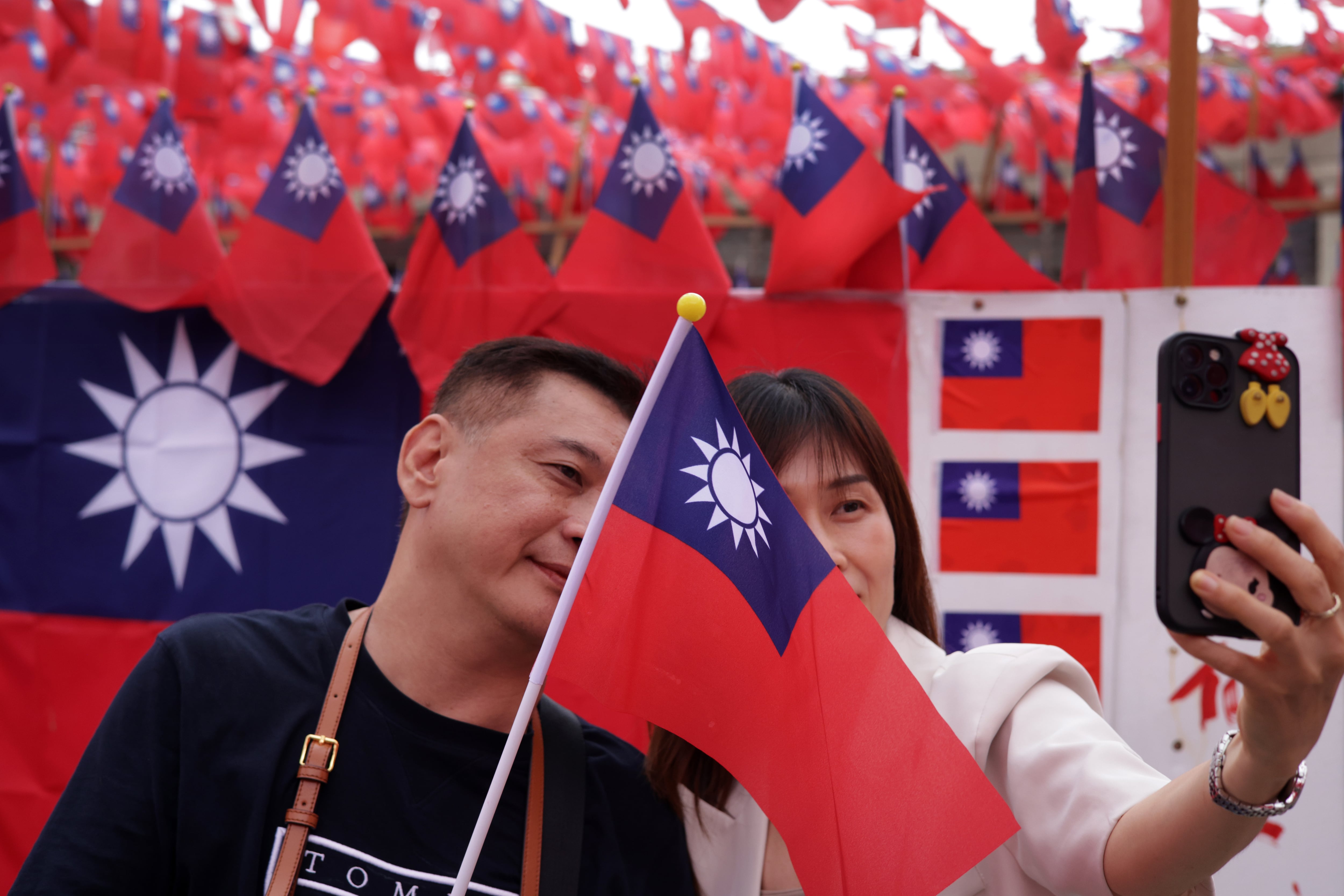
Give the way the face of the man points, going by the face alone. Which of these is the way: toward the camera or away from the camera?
toward the camera

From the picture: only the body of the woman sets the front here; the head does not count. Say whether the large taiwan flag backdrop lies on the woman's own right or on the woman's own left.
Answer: on the woman's own right

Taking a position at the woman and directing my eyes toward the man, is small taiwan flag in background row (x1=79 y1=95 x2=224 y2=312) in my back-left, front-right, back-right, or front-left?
front-right

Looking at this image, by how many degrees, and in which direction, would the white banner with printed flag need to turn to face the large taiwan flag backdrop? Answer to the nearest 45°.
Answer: approximately 90° to its right

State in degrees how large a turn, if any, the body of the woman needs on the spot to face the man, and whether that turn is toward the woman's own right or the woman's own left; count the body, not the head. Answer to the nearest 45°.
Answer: approximately 90° to the woman's own right

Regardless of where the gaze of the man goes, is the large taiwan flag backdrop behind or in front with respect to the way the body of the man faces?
behind

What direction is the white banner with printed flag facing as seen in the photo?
toward the camera

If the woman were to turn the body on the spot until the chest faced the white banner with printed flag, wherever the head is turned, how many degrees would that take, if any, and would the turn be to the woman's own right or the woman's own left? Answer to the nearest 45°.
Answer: approximately 180°

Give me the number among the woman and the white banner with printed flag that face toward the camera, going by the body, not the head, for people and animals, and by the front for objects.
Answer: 2

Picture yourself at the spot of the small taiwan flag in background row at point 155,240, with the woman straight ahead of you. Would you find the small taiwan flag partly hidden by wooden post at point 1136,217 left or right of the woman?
left

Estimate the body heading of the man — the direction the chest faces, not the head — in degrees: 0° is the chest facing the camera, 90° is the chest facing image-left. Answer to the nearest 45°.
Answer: approximately 315°

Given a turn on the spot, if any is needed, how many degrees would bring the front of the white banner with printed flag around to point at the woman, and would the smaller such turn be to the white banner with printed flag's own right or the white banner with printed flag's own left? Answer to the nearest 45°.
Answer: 0° — it already faces them

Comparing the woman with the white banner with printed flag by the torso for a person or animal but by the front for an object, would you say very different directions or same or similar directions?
same or similar directions

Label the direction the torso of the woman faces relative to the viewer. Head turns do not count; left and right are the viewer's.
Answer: facing the viewer
